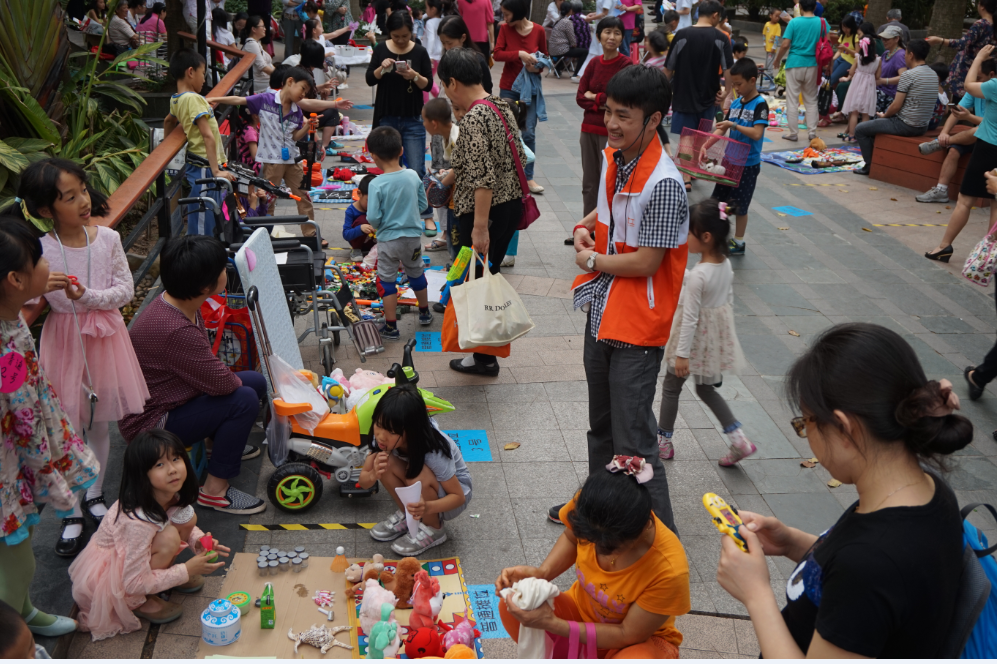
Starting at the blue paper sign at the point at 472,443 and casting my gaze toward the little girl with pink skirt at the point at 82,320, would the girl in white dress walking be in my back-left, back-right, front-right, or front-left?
back-left

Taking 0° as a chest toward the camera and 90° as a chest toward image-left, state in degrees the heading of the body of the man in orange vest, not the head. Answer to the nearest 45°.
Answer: approximately 45°

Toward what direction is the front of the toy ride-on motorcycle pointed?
to the viewer's right

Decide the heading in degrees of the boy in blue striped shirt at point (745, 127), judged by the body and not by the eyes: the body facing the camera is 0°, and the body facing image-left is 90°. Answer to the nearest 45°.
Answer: approximately 45°

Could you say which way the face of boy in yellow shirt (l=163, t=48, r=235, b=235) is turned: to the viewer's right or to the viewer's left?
to the viewer's right
